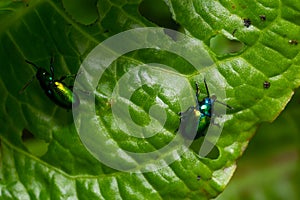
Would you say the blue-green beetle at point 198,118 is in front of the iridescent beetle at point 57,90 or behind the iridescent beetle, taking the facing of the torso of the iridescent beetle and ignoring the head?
behind

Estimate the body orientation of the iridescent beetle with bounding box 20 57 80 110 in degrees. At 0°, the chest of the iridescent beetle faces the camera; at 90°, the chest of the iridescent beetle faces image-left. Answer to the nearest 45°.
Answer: approximately 135°

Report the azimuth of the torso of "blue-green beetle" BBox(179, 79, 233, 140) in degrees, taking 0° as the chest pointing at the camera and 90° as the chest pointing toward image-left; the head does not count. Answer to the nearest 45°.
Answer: approximately 225°

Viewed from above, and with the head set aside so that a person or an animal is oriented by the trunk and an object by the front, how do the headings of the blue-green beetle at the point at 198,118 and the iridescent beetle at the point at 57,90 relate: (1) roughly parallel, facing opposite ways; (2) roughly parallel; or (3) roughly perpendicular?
roughly perpendicular

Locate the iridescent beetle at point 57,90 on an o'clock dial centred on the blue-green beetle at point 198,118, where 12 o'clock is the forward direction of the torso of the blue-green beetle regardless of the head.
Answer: The iridescent beetle is roughly at 8 o'clock from the blue-green beetle.
